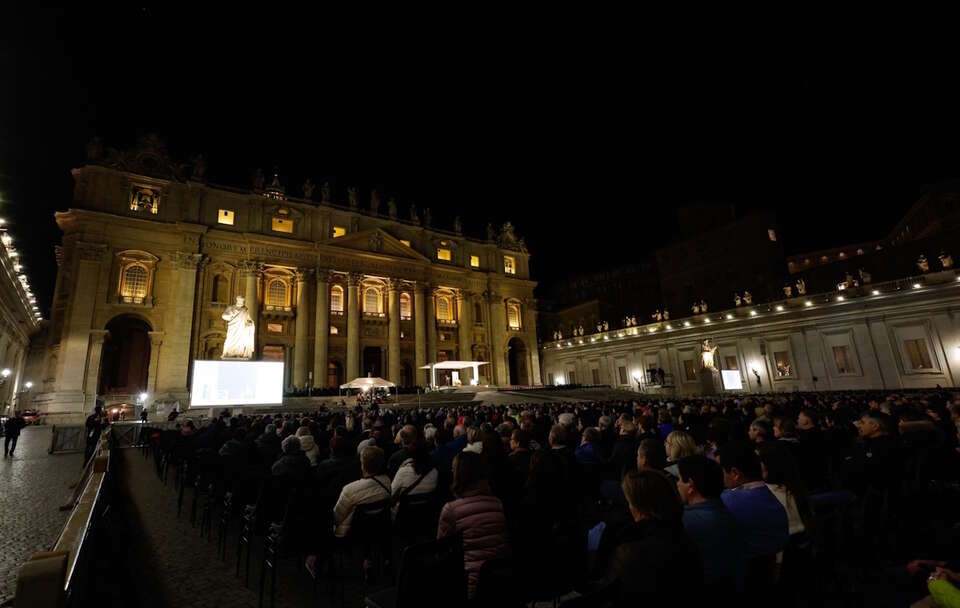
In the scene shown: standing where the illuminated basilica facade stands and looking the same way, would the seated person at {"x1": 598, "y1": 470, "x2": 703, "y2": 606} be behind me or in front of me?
in front

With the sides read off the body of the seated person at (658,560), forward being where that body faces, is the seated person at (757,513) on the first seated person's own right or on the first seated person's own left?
on the first seated person's own right

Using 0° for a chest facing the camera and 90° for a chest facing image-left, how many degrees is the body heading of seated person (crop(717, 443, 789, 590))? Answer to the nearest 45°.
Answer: approximately 135°

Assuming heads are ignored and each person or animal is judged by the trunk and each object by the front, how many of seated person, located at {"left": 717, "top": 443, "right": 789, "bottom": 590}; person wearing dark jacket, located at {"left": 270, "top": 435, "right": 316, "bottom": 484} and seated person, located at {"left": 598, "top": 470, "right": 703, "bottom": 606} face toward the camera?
0

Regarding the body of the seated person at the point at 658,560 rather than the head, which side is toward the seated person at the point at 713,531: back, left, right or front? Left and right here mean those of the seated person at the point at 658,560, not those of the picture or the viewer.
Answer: right

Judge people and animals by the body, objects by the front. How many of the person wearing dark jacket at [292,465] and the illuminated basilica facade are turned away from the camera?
1

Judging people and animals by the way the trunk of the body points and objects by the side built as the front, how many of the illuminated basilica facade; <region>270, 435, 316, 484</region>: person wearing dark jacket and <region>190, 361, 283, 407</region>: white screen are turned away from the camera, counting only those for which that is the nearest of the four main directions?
1

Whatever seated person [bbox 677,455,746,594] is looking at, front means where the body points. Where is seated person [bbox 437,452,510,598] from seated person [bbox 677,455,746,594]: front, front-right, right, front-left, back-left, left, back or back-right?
front-left

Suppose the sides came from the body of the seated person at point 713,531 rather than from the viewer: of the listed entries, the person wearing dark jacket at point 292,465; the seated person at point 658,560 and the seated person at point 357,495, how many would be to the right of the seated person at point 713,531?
0

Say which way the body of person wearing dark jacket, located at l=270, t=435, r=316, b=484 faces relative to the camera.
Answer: away from the camera

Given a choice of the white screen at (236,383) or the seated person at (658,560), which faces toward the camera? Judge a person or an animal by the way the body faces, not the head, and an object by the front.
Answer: the white screen

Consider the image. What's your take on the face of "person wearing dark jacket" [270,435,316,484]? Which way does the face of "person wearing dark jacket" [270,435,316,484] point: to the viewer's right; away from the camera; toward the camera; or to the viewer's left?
away from the camera

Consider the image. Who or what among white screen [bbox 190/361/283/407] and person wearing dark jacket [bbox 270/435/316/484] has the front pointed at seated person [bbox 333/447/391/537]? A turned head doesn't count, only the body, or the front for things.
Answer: the white screen

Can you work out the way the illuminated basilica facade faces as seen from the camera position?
facing the viewer and to the right of the viewer

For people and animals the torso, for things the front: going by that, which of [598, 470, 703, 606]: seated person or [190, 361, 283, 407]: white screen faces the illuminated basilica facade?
the seated person

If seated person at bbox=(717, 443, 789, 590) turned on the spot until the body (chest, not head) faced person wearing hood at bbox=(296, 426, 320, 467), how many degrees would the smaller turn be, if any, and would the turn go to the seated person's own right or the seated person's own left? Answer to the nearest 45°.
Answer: approximately 45° to the seated person's own left

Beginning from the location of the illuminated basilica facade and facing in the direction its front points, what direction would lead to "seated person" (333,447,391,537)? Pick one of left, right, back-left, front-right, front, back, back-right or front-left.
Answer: front-right

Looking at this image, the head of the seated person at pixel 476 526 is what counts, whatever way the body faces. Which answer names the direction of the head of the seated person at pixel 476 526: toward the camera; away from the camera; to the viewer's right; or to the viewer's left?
away from the camera

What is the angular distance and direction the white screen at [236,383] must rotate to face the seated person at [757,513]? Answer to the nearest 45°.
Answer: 0° — it already faces them

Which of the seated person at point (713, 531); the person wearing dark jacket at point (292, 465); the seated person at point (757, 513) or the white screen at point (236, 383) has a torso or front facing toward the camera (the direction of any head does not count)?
the white screen

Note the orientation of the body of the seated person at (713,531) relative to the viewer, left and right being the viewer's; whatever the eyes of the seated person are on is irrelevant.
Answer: facing away from the viewer and to the left of the viewer

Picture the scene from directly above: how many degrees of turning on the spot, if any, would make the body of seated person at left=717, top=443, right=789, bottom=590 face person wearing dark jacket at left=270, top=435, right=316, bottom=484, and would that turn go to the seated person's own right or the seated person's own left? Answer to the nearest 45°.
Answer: approximately 45° to the seated person's own left
